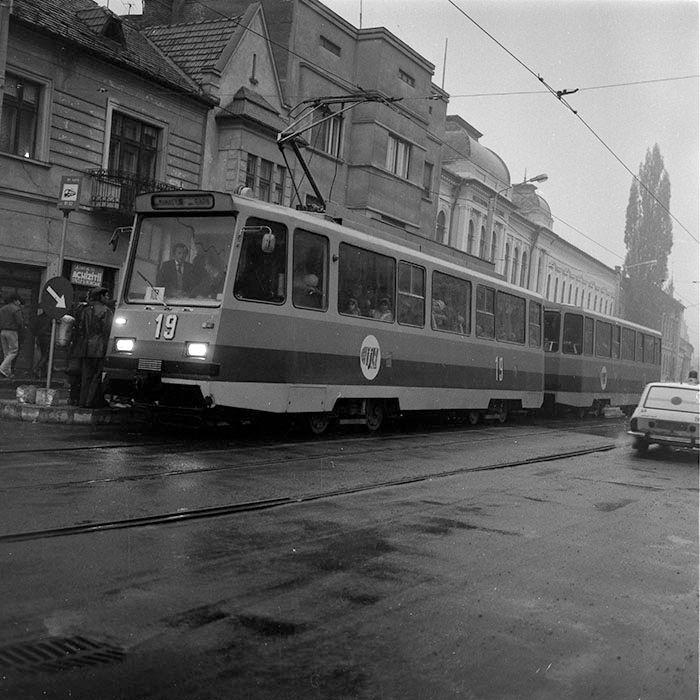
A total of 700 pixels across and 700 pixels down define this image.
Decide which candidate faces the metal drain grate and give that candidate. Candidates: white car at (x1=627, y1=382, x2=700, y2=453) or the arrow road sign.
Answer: the arrow road sign

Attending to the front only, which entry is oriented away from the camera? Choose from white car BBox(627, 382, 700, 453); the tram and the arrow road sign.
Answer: the white car

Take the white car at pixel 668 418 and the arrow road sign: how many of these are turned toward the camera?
1

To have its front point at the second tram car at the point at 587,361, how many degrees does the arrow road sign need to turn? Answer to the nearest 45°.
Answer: approximately 135° to its left

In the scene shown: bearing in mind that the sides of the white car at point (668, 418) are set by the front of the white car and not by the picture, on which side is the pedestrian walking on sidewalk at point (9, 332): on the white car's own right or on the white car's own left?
on the white car's own left

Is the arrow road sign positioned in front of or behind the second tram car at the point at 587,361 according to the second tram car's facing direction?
in front

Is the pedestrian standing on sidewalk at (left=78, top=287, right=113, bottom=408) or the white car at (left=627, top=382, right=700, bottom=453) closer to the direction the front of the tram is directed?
the pedestrian standing on sidewalk

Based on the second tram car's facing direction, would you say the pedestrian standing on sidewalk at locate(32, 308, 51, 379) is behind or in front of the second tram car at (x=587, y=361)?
in front

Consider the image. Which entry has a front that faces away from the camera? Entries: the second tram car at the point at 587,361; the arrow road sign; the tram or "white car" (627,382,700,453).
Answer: the white car

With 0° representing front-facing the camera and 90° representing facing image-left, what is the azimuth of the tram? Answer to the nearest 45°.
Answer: approximately 45°

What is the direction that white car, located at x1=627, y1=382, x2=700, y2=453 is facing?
away from the camera

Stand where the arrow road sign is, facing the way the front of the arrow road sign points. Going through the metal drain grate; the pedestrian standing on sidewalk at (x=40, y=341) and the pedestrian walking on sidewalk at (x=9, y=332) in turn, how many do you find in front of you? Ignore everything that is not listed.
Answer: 1

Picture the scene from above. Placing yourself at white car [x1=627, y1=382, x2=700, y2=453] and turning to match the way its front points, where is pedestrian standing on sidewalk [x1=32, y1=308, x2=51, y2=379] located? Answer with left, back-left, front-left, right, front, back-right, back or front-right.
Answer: left
